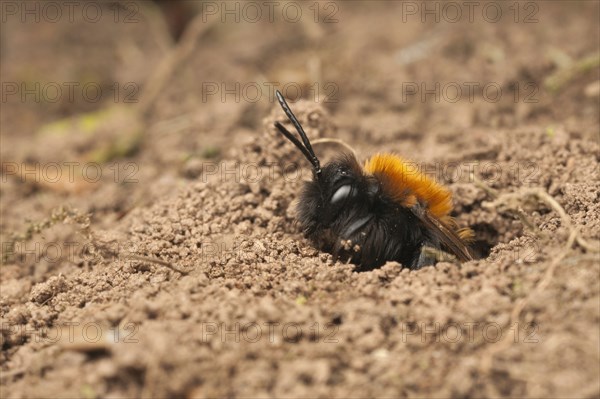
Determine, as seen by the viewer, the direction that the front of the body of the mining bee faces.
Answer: to the viewer's left
